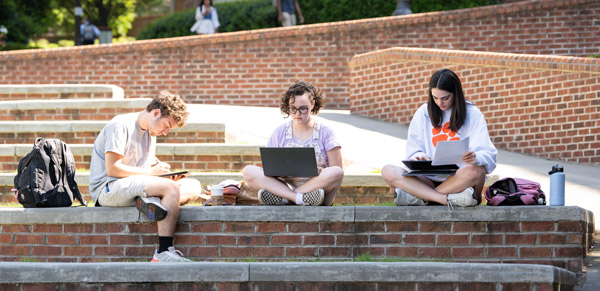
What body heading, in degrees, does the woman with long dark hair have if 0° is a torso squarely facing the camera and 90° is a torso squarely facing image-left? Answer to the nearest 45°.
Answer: approximately 0°

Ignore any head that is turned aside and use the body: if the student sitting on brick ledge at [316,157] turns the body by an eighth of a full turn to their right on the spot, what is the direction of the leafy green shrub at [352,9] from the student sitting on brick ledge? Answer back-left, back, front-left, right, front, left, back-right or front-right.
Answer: back-right

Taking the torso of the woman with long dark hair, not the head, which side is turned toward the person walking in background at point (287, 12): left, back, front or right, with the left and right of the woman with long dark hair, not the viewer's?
back

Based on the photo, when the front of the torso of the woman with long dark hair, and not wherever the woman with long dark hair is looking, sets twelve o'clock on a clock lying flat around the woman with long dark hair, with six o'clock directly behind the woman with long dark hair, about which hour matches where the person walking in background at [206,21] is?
The person walking in background is roughly at 5 o'clock from the woman with long dark hair.

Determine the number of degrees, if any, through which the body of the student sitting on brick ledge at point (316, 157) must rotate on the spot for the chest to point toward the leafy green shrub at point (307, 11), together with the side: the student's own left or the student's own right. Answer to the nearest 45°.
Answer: approximately 180°

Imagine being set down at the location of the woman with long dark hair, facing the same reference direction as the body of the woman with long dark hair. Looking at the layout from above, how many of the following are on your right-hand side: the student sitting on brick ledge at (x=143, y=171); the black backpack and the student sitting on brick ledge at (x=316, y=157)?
3

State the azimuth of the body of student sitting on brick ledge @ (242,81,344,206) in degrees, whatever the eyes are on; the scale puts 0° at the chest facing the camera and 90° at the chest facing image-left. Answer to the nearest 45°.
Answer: approximately 0°

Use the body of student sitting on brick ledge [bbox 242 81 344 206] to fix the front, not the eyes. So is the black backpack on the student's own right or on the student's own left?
on the student's own right

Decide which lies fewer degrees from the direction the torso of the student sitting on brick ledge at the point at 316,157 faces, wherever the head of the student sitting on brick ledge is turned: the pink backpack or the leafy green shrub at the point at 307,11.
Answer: the pink backpack

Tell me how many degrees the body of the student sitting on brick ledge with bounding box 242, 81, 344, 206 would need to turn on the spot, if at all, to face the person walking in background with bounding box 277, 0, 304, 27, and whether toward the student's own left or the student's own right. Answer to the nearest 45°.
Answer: approximately 180°

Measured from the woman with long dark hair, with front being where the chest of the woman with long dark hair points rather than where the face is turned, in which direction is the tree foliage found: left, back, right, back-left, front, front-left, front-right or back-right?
back-right

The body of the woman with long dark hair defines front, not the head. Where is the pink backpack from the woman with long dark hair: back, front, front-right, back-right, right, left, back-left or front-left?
left
